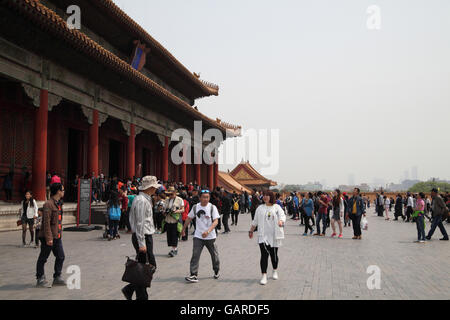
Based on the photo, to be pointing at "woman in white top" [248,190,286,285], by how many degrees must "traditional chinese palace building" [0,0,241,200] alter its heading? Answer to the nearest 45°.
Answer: approximately 45° to its right

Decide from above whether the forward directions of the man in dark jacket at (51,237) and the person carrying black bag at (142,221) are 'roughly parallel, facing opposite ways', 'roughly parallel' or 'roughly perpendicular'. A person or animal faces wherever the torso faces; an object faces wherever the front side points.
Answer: roughly parallel

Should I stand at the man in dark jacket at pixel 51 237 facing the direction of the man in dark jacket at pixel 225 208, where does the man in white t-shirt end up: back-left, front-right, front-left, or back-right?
front-right

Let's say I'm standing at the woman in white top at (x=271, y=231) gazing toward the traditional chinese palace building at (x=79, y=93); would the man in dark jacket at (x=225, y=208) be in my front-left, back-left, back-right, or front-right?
front-right

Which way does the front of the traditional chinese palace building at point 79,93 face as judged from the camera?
facing the viewer and to the right of the viewer

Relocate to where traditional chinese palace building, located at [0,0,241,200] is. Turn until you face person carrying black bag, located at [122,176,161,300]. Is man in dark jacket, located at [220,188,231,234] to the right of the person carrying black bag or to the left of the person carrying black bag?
left

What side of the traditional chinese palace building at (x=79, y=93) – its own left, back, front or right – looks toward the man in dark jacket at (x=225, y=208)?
front

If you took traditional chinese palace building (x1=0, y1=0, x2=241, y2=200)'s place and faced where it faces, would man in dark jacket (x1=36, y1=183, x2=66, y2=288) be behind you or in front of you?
in front
